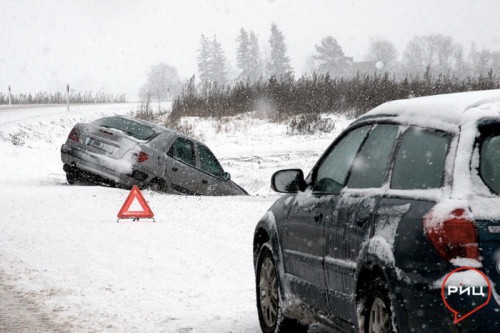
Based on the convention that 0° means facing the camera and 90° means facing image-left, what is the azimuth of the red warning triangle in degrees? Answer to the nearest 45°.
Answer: approximately 0°

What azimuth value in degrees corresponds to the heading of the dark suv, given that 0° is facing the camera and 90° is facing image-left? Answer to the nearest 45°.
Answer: approximately 135°

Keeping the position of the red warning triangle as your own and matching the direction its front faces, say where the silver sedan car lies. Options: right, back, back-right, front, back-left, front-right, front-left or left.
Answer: back
